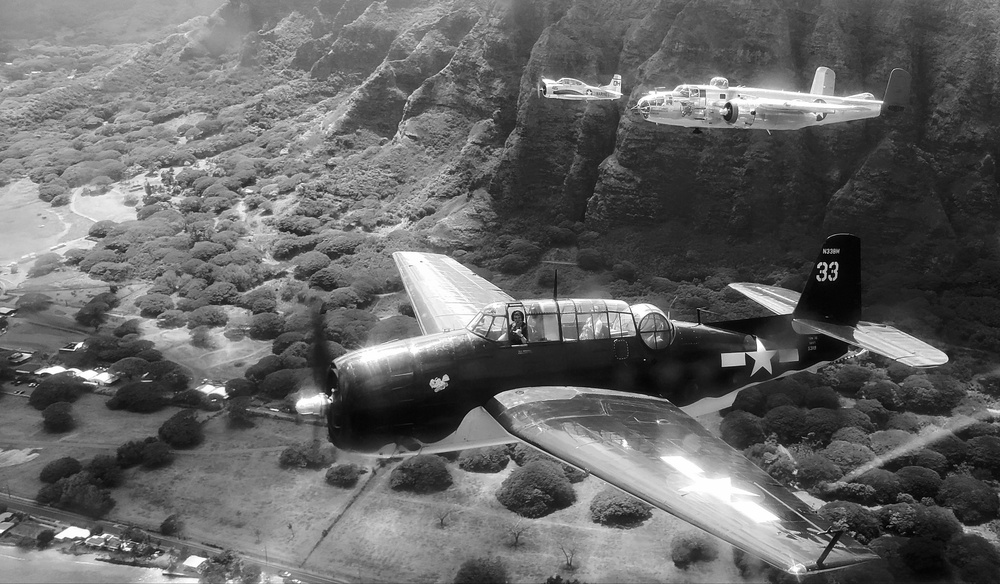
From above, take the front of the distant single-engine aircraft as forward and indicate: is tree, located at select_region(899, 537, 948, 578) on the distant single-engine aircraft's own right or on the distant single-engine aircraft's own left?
on the distant single-engine aircraft's own left

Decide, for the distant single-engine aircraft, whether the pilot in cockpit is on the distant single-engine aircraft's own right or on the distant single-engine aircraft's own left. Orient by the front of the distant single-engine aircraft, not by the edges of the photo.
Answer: on the distant single-engine aircraft's own left

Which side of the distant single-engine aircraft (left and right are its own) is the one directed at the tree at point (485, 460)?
left

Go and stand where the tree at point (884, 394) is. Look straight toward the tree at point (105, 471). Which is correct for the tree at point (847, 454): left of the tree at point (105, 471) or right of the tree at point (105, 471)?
left

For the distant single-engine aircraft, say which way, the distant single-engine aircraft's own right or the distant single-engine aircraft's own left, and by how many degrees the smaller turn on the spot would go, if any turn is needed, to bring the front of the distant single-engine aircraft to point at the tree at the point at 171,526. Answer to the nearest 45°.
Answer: approximately 45° to the distant single-engine aircraft's own left

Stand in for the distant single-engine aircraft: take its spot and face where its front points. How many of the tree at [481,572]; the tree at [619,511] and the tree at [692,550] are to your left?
3

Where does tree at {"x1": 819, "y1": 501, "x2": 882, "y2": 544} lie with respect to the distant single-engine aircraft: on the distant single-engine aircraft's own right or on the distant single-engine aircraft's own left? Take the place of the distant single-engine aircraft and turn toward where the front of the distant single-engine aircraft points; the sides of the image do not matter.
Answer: on the distant single-engine aircraft's own left

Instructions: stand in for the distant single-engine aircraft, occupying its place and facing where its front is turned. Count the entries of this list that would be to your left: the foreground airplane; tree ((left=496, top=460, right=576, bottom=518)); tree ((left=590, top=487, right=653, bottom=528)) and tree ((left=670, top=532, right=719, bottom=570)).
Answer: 4

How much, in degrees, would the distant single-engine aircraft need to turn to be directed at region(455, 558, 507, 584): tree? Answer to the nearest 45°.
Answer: approximately 90° to its left

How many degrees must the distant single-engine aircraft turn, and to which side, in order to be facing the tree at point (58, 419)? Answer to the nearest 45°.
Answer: approximately 45° to its left

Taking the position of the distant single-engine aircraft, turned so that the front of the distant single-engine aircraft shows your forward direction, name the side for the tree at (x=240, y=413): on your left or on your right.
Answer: on your left

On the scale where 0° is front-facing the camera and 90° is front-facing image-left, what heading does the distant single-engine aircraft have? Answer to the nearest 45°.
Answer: approximately 90°

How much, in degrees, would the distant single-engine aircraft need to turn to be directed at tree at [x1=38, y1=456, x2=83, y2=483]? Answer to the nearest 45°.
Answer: approximately 45° to its left

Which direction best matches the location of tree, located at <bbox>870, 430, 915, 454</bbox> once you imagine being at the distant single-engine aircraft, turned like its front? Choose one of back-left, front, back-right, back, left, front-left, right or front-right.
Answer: back-left

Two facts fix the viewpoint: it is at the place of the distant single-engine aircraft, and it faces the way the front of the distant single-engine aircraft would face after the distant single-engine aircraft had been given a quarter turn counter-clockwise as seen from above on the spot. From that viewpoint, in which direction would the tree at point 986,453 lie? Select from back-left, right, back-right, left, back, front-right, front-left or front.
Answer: front-left
